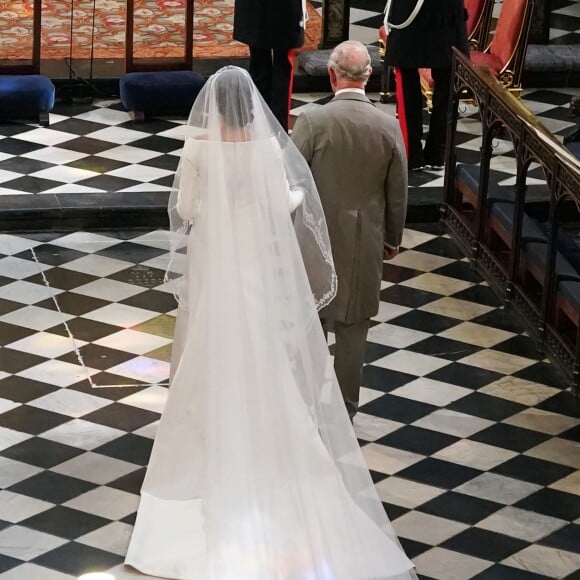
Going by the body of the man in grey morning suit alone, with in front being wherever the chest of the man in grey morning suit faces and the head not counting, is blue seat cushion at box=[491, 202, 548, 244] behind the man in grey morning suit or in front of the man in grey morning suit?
in front

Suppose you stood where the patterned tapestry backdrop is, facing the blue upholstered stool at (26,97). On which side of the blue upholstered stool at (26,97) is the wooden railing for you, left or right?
left

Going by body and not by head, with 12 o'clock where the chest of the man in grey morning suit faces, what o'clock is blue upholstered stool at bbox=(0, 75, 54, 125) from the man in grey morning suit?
The blue upholstered stool is roughly at 11 o'clock from the man in grey morning suit.

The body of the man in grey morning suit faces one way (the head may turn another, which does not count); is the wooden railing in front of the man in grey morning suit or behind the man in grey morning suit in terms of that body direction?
in front

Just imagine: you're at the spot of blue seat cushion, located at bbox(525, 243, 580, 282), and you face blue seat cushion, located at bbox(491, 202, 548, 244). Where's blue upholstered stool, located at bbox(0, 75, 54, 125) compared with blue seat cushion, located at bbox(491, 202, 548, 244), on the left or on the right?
left

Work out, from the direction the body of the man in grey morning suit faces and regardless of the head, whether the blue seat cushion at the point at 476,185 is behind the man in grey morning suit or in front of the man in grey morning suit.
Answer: in front

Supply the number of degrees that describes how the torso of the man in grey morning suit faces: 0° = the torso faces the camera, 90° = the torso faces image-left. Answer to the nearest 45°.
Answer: approximately 180°

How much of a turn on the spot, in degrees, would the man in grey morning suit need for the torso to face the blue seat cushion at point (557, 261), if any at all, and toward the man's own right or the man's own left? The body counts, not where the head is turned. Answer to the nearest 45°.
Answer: approximately 45° to the man's own right

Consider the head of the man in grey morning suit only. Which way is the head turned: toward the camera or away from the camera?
away from the camera

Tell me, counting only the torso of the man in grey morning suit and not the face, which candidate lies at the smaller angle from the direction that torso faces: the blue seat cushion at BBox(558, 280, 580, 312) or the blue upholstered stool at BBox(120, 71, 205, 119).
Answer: the blue upholstered stool
